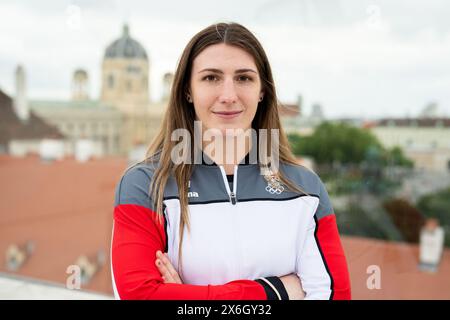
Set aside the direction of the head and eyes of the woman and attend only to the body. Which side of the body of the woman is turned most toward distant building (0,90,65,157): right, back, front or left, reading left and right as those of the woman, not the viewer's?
back

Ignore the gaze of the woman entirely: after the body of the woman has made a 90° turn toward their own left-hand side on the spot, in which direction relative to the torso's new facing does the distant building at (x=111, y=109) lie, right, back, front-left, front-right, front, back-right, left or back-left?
left

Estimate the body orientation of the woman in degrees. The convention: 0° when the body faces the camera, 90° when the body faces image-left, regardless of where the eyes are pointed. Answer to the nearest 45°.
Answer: approximately 0°

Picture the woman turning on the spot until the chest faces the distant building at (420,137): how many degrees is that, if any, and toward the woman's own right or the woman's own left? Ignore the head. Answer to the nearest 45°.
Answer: approximately 180°
